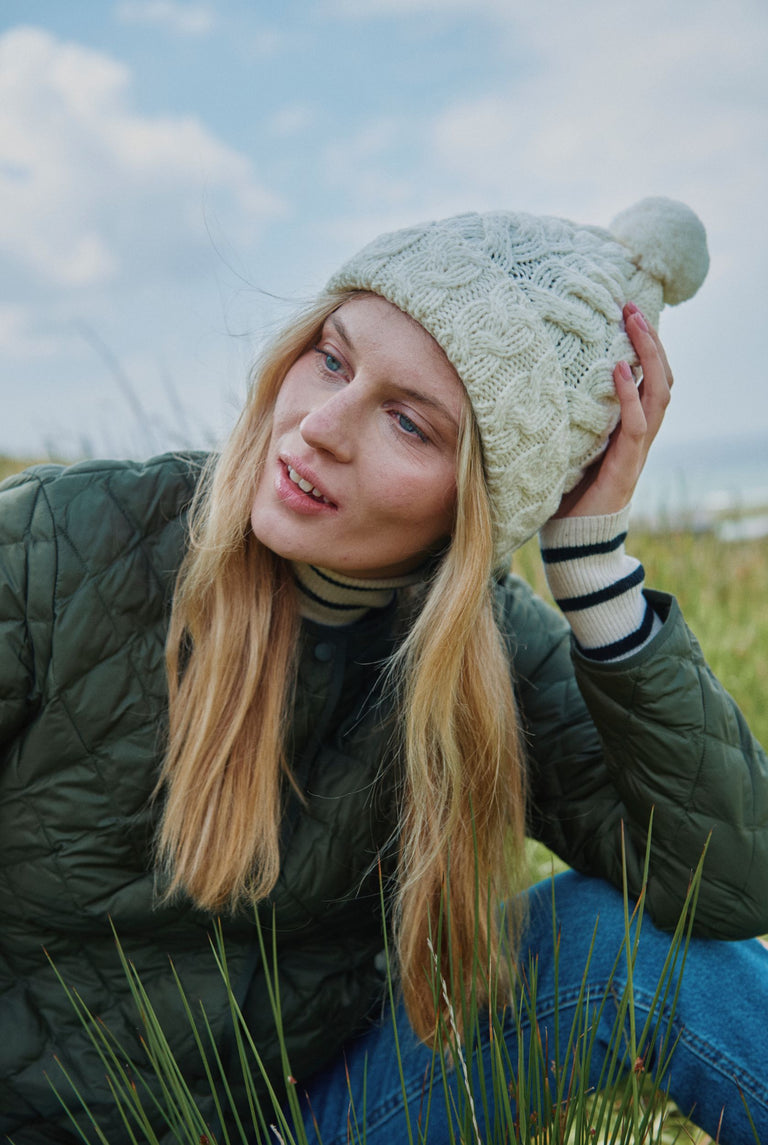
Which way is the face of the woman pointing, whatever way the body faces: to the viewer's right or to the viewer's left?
to the viewer's left

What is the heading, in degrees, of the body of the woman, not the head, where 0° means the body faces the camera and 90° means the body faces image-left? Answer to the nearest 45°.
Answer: approximately 0°
